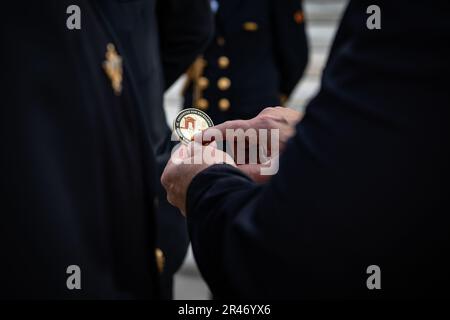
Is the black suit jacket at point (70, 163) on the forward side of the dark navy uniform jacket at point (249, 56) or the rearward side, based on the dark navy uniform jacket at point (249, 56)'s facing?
on the forward side

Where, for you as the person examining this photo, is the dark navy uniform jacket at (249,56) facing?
facing the viewer and to the left of the viewer

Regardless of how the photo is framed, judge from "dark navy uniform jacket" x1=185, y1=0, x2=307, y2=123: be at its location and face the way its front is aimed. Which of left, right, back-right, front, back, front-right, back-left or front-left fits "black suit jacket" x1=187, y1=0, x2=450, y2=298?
front-left

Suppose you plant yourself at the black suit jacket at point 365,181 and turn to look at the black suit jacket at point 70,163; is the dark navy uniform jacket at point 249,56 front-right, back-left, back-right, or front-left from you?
front-right
